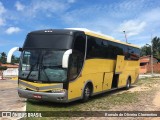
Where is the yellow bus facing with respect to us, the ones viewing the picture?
facing the viewer and to the left of the viewer
